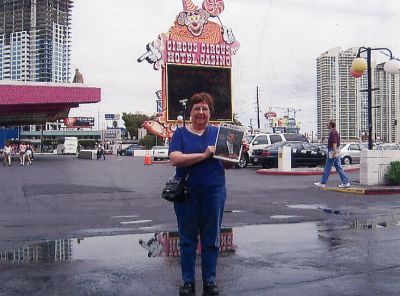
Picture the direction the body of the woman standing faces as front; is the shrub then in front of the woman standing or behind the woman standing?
behind

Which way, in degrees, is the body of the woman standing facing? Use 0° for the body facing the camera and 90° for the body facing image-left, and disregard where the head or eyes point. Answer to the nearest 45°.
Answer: approximately 0°

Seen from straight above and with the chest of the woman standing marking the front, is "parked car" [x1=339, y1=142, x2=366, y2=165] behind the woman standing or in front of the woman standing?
behind

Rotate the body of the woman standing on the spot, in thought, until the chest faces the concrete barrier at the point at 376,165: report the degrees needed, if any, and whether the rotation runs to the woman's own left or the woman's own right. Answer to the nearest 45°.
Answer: approximately 135° to the woman's own left

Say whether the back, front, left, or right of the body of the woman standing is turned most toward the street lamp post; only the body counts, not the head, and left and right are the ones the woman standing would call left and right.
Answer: back
